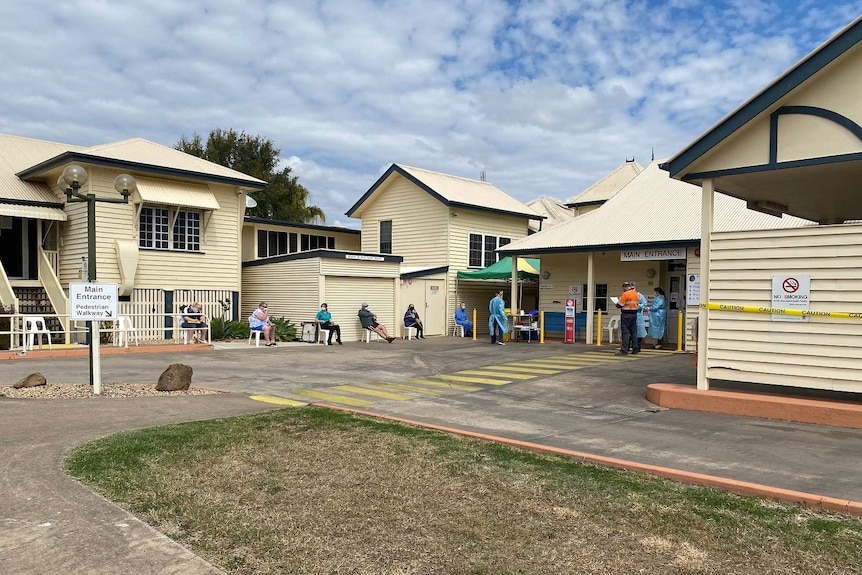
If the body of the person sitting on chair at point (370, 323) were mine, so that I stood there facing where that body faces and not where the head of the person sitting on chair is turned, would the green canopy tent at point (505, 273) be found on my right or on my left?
on my left

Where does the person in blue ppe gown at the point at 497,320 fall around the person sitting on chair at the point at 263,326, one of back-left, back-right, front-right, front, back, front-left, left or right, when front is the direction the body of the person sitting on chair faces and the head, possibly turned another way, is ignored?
front-left

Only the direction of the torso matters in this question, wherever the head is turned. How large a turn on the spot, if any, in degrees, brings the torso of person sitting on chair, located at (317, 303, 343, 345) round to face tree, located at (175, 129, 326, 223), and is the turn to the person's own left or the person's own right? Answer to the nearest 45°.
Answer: approximately 135° to the person's own left

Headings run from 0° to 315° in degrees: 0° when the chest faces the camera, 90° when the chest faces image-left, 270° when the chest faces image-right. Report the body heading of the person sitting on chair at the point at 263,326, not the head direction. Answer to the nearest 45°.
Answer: approximately 315°

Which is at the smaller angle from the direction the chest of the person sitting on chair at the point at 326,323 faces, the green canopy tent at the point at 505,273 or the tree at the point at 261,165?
the green canopy tent

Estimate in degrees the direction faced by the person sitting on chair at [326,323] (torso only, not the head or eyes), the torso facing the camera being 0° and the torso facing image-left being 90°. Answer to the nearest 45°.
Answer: approximately 315°

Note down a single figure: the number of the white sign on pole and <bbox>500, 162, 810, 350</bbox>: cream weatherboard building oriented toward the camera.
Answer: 2

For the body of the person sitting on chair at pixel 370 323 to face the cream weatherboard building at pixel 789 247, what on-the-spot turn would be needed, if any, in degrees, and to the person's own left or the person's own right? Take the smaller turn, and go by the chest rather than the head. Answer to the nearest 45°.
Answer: approximately 45° to the person's own right

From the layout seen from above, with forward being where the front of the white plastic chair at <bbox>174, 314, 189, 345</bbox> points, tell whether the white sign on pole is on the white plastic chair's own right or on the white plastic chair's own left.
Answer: on the white plastic chair's own right

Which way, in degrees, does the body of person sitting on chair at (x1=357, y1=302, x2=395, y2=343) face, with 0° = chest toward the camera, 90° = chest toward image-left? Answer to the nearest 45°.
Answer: approximately 315°
